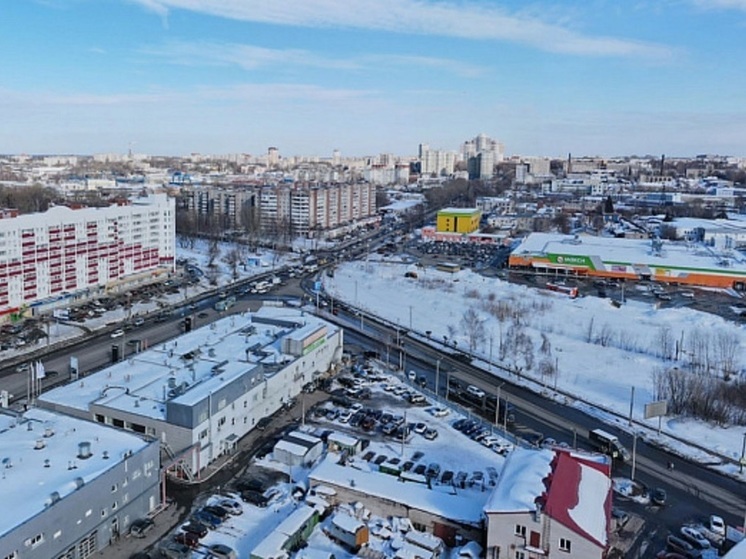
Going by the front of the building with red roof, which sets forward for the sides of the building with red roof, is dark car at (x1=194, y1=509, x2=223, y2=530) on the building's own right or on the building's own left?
on the building's own right

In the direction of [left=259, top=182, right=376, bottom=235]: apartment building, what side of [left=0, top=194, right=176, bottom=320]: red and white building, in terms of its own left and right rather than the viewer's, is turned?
left

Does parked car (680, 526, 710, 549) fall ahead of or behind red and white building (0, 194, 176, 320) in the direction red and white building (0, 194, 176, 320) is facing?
ahead

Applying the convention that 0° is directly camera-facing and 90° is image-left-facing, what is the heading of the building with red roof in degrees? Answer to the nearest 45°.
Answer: approximately 0°

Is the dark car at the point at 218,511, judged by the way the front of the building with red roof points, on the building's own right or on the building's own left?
on the building's own right

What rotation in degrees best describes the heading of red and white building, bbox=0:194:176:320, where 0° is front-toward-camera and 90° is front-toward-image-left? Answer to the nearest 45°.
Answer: approximately 315°

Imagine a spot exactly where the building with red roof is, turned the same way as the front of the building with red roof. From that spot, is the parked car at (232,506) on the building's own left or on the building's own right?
on the building's own right

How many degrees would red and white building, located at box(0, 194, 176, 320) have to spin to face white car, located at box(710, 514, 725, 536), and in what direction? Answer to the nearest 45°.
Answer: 0° — it already faces it
